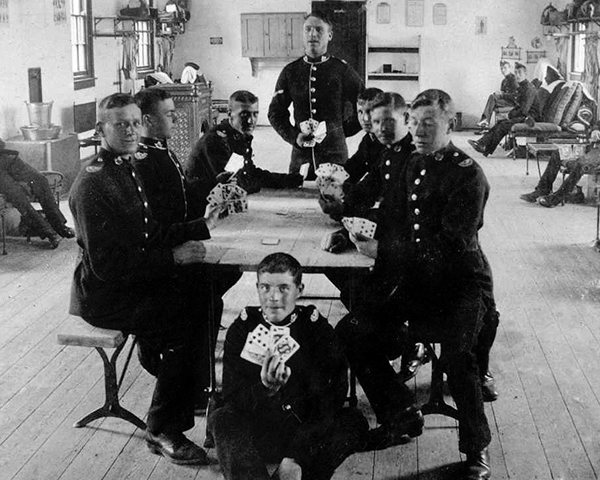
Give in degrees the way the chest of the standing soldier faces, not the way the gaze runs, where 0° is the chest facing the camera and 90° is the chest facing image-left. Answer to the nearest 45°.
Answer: approximately 0°

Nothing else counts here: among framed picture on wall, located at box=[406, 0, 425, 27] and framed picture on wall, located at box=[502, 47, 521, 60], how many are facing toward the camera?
2

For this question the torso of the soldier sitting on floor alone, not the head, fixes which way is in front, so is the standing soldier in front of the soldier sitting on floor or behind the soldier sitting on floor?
behind

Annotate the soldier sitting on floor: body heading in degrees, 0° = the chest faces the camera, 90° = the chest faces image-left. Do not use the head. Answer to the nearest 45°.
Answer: approximately 0°

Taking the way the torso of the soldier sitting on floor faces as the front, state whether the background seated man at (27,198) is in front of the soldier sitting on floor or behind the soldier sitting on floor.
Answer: behind

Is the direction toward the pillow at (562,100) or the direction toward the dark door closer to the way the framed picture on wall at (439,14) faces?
the pillow

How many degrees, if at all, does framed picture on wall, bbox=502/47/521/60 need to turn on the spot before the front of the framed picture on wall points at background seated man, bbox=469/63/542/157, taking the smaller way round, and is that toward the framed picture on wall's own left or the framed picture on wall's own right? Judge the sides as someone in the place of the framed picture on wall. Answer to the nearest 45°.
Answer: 0° — it already faces them

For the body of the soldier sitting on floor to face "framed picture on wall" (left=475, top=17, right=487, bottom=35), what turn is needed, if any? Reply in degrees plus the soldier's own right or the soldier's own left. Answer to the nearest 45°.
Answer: approximately 180°

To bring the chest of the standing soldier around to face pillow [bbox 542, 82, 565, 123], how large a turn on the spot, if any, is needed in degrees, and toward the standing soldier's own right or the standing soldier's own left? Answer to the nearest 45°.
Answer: approximately 135° to the standing soldier's own left

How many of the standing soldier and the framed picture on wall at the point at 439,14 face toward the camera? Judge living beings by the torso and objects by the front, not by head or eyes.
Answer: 2

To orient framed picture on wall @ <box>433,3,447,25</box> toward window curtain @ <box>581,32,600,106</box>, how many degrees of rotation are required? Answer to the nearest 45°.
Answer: approximately 45° to its left

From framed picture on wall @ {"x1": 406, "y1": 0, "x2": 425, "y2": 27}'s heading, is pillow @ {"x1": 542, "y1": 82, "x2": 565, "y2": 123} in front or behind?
in front
